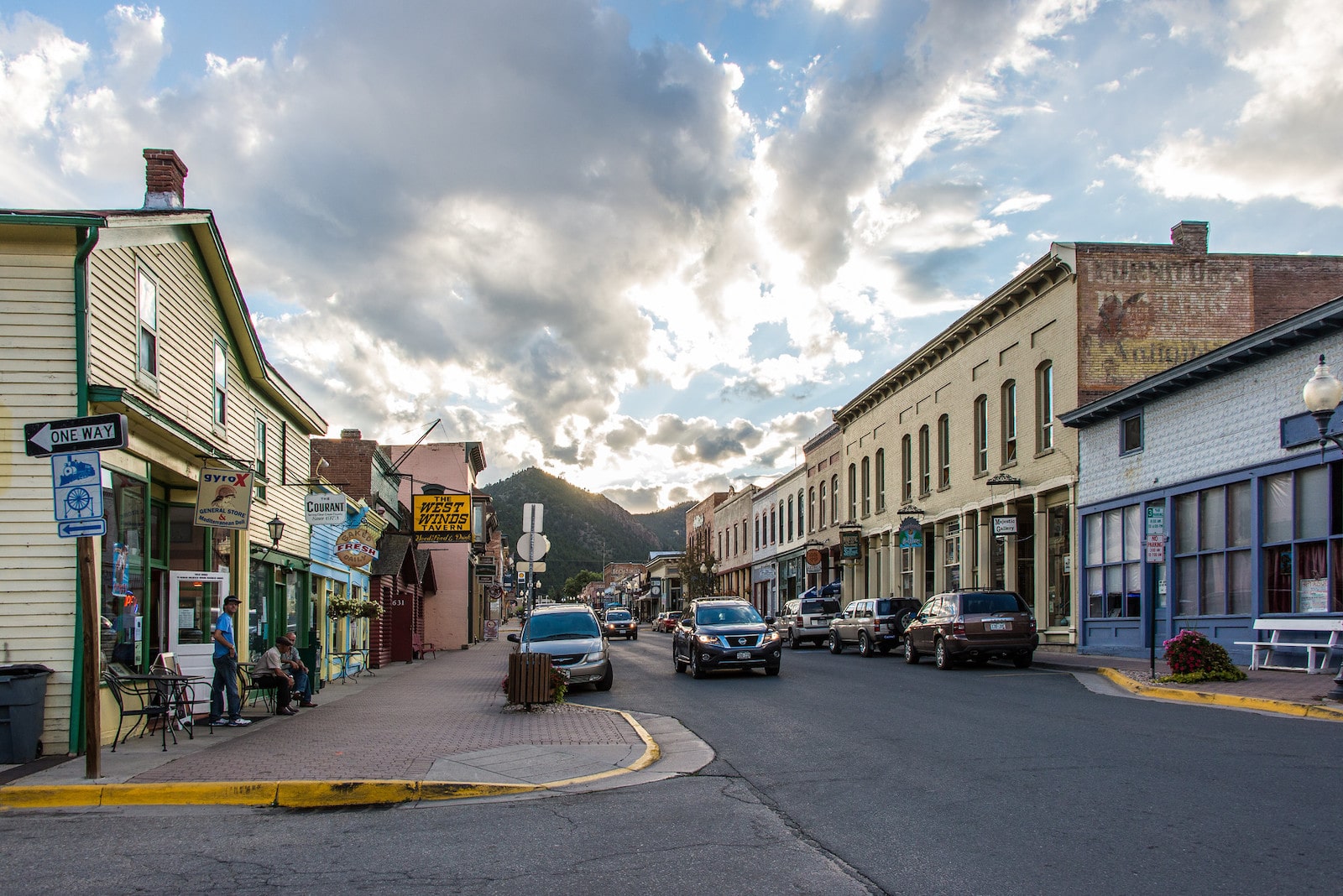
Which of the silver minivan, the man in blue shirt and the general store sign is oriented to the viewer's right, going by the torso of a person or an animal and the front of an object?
the man in blue shirt

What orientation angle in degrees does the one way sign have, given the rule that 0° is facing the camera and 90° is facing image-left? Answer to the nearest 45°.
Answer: approximately 0°

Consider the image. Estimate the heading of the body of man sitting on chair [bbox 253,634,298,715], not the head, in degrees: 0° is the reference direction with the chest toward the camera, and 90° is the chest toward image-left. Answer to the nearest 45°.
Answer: approximately 270°
